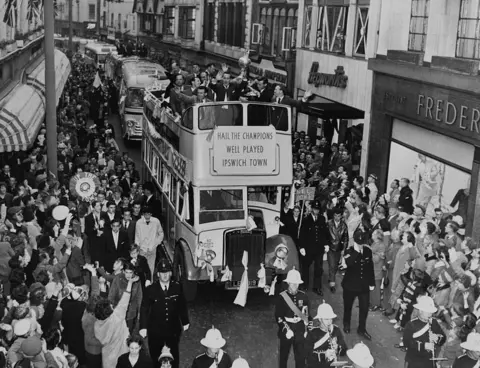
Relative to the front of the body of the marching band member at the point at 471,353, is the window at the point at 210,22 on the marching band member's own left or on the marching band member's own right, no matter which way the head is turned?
on the marching band member's own right

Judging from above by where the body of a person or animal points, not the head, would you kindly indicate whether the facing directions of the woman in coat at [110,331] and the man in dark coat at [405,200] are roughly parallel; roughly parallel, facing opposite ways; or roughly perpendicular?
roughly perpendicular

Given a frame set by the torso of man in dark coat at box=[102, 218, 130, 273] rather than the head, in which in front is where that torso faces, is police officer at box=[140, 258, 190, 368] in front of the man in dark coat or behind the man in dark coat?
in front

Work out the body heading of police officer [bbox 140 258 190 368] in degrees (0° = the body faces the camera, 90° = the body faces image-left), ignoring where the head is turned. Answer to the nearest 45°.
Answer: approximately 0°

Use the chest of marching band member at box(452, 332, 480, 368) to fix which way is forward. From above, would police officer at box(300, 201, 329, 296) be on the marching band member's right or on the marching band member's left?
on the marching band member's right

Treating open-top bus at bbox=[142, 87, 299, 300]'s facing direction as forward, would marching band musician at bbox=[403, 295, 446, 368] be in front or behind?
in front

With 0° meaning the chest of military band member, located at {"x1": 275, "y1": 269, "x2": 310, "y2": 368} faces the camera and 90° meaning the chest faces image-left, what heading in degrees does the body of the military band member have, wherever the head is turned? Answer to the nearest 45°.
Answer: approximately 0°

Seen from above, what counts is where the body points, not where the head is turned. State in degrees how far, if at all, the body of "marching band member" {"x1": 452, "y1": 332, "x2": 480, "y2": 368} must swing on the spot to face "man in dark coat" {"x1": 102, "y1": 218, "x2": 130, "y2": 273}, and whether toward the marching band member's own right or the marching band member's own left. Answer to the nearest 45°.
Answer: approximately 90° to the marching band member's own right

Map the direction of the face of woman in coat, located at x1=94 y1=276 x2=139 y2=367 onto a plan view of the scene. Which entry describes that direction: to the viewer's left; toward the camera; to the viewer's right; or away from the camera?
away from the camera

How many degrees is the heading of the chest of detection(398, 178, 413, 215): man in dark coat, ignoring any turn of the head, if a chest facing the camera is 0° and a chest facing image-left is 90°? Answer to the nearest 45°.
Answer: approximately 90°

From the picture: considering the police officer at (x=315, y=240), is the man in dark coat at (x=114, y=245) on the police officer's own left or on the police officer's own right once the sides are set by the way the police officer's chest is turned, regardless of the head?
on the police officer's own right

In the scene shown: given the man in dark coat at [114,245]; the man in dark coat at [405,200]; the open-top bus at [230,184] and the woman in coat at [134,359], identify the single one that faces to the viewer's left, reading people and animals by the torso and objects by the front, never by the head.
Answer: the man in dark coat at [405,200]

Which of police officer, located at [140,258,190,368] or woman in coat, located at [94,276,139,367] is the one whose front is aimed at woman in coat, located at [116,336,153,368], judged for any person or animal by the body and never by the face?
the police officer
